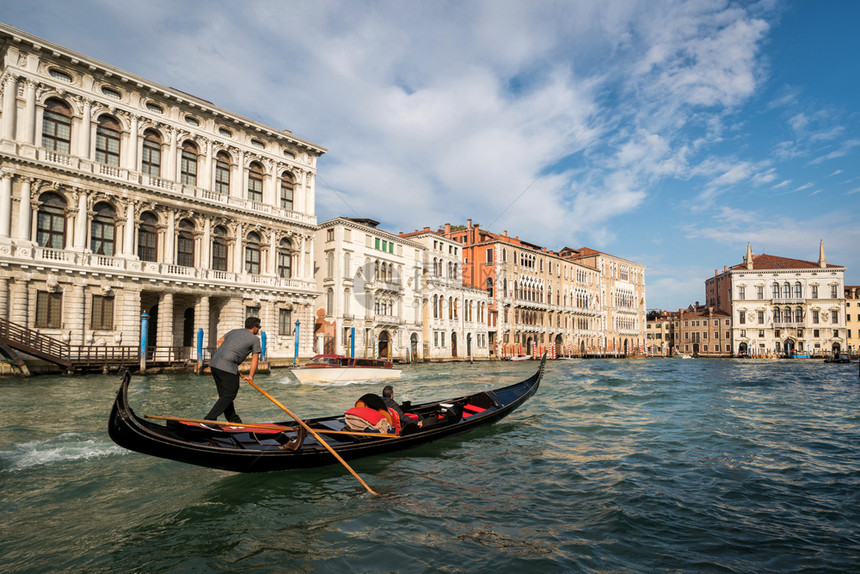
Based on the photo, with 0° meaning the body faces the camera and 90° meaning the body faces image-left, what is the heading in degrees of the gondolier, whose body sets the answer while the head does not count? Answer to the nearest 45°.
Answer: approximately 225°

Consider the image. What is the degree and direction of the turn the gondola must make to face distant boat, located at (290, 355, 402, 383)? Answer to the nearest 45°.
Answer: approximately 45° to its left

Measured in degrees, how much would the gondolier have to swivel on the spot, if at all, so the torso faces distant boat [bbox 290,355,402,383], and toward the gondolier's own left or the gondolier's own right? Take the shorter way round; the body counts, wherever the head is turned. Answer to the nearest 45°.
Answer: approximately 45° to the gondolier's own left
